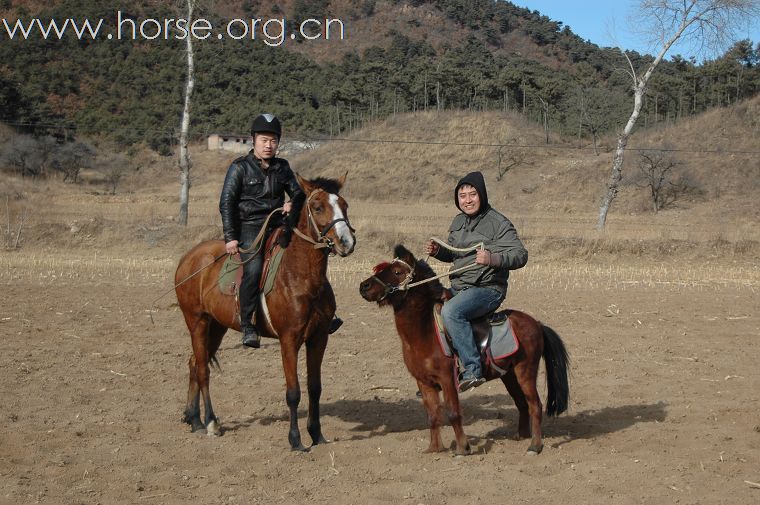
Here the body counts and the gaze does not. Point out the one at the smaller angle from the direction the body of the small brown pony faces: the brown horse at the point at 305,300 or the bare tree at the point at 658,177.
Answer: the brown horse

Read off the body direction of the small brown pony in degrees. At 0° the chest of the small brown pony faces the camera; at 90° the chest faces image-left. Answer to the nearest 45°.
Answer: approximately 45°

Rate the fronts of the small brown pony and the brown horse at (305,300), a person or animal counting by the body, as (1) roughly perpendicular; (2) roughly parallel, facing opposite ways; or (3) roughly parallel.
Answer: roughly perpendicular

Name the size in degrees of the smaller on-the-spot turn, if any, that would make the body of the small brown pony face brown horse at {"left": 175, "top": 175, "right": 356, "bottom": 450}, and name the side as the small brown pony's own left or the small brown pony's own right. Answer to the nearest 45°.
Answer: approximately 45° to the small brown pony's own right

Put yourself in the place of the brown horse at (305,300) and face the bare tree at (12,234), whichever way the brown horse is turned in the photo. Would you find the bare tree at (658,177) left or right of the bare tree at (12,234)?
right

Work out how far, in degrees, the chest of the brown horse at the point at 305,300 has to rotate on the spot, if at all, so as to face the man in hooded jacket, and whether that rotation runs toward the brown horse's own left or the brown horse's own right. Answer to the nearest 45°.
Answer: approximately 45° to the brown horse's own left

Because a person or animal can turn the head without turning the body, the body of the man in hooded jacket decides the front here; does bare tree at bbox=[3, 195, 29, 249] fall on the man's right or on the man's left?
on the man's right

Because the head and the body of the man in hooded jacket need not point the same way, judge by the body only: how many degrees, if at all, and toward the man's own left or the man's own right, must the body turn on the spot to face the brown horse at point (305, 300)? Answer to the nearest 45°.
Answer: approximately 45° to the man's own right
